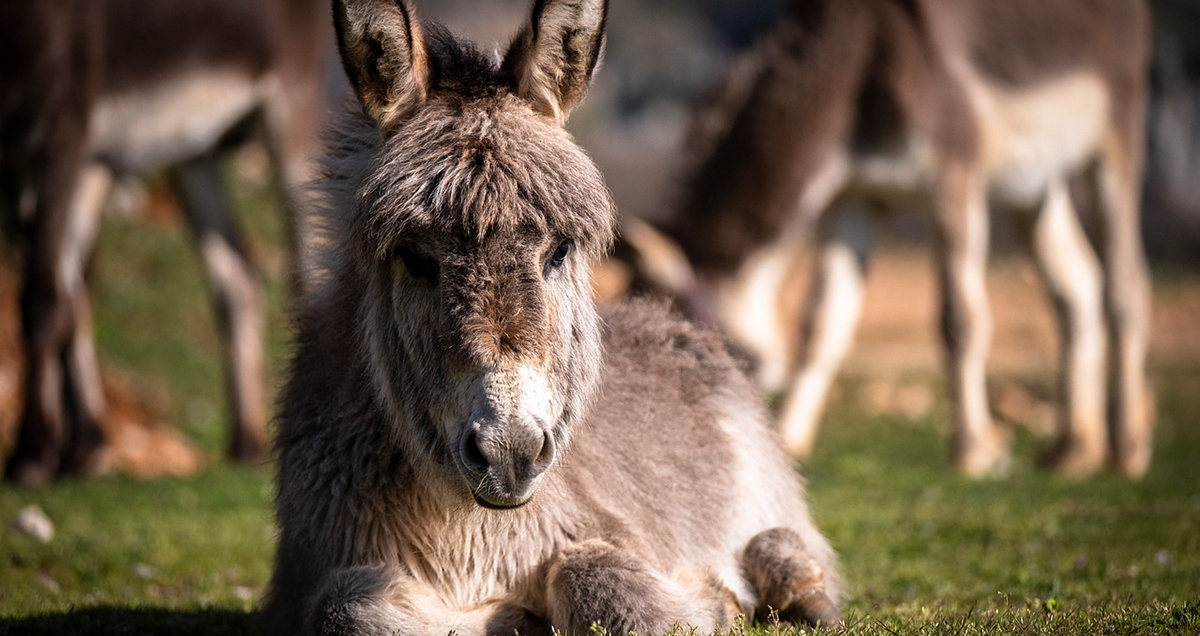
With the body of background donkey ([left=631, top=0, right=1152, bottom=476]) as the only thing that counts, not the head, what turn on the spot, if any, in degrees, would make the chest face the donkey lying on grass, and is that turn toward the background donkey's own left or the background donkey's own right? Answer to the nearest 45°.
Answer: approximately 45° to the background donkey's own left

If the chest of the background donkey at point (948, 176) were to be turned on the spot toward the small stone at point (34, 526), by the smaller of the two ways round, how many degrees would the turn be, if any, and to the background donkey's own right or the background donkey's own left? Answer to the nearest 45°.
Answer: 0° — it already faces it
